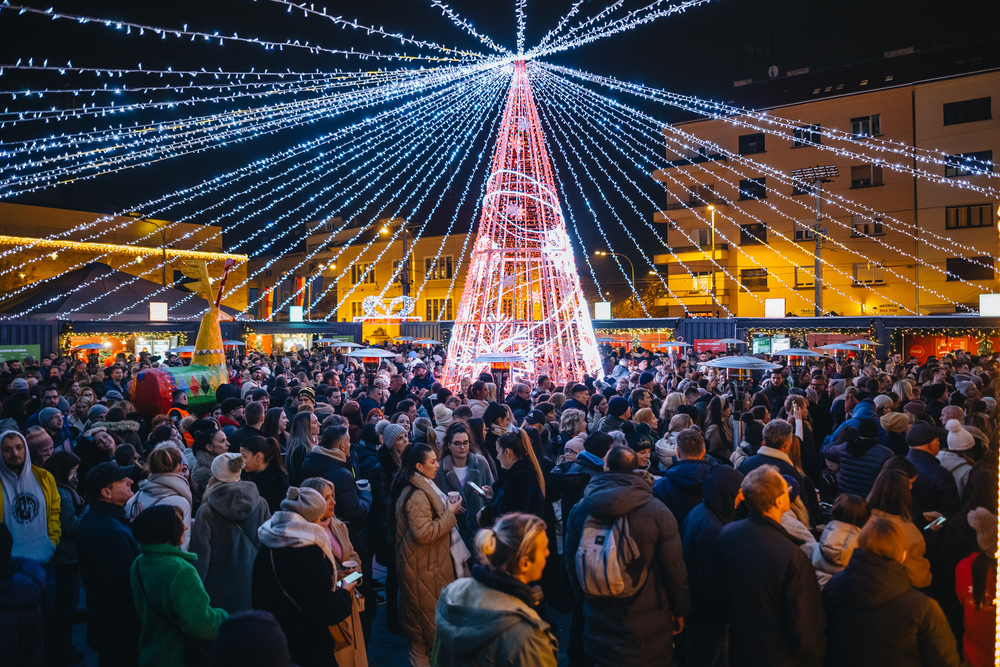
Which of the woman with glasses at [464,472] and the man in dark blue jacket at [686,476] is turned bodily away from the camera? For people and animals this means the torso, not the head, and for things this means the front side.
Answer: the man in dark blue jacket

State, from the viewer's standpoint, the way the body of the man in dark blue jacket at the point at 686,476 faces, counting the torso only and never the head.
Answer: away from the camera

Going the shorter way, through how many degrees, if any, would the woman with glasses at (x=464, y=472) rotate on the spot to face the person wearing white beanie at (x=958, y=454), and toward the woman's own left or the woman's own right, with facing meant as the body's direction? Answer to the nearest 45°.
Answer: approximately 90° to the woman's own left

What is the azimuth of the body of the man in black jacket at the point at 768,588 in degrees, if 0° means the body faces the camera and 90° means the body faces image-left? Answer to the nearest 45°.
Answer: approximately 225°

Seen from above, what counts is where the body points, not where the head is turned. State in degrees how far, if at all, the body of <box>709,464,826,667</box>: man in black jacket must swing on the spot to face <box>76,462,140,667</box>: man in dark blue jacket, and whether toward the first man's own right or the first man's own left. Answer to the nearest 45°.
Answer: approximately 135° to the first man's own left

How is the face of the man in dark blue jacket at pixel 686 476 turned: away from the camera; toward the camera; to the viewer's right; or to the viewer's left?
away from the camera

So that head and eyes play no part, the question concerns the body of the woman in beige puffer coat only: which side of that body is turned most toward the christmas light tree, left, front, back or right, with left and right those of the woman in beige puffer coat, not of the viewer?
left

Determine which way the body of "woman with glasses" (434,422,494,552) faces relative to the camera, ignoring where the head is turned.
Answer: toward the camera

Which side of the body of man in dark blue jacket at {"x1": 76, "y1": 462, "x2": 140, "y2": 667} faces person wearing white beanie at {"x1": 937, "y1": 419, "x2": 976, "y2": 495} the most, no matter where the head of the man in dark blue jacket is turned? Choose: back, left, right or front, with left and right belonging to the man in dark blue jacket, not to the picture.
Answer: front

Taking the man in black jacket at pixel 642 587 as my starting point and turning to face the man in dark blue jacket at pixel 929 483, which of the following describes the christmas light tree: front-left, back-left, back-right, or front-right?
front-left

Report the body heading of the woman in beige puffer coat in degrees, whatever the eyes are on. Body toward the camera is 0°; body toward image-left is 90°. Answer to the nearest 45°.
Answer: approximately 270°

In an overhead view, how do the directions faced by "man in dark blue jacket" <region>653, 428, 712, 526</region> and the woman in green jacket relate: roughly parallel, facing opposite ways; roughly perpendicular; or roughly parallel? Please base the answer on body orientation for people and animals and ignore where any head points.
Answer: roughly parallel

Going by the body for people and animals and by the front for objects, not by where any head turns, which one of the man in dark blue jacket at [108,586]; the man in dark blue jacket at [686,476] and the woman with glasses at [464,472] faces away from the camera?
the man in dark blue jacket at [686,476]
